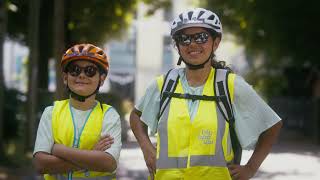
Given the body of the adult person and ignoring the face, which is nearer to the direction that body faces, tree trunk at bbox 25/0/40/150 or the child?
the child

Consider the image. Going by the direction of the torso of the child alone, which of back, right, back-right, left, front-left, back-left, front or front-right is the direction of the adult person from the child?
left

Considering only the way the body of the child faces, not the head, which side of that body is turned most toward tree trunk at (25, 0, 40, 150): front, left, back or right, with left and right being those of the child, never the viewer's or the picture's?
back

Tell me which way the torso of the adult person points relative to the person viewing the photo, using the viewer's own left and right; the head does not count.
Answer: facing the viewer

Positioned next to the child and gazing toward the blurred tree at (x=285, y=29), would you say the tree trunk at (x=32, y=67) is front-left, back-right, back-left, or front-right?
front-left

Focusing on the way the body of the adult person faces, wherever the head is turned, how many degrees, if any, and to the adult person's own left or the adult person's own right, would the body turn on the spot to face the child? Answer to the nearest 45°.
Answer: approximately 90° to the adult person's own right

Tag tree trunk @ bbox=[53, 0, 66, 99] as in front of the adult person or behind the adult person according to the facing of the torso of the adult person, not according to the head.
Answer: behind

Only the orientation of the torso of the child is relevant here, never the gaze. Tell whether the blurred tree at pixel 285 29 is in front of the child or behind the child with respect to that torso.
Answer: behind

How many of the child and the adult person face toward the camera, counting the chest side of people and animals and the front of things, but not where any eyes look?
2

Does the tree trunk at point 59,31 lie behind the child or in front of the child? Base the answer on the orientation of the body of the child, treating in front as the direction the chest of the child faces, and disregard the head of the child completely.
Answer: behind
